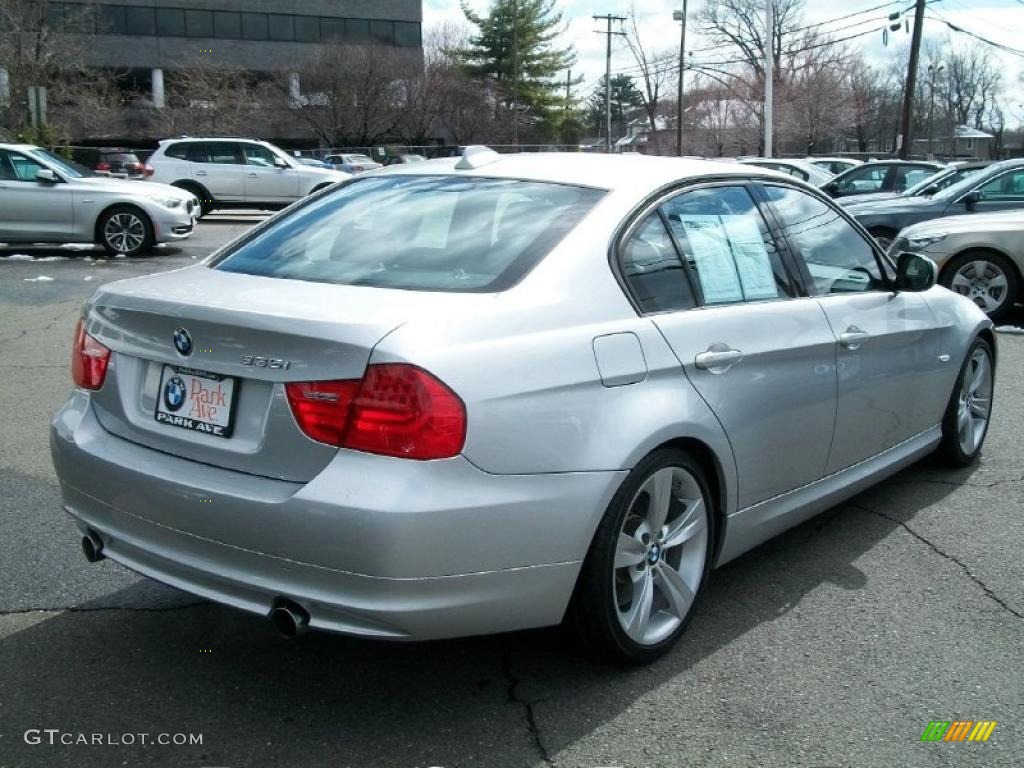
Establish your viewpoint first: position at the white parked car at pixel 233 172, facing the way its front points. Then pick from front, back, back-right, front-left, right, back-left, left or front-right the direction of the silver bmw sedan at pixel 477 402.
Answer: right

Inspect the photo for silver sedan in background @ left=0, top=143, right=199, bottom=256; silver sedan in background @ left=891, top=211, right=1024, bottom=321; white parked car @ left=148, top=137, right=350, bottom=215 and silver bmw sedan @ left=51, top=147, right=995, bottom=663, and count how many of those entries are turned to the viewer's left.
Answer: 1

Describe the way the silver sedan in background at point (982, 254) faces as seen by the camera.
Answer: facing to the left of the viewer

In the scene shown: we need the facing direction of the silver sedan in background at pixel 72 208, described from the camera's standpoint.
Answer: facing to the right of the viewer

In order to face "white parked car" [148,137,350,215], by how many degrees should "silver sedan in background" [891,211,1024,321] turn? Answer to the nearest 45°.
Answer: approximately 45° to its right

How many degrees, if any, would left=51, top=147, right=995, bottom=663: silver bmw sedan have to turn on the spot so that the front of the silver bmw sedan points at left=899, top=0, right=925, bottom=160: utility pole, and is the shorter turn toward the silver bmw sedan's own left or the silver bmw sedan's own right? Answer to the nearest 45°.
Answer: approximately 45° to the silver bmw sedan's own left

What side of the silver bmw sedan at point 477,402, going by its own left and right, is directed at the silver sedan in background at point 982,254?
front

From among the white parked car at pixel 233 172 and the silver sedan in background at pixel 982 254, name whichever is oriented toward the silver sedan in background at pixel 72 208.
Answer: the silver sedan in background at pixel 982 254

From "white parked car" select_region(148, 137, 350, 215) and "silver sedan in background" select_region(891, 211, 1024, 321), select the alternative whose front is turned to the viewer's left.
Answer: the silver sedan in background

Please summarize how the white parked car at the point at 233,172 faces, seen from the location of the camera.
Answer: facing to the right of the viewer

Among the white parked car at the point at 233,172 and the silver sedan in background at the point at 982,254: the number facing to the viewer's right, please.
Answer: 1

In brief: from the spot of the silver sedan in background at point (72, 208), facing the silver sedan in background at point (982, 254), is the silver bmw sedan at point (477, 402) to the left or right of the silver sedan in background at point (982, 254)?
right

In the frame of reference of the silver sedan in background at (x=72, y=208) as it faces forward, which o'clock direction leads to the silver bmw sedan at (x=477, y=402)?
The silver bmw sedan is roughly at 3 o'clock from the silver sedan in background.

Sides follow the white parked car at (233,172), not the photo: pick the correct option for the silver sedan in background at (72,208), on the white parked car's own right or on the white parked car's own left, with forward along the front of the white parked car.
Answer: on the white parked car's own right

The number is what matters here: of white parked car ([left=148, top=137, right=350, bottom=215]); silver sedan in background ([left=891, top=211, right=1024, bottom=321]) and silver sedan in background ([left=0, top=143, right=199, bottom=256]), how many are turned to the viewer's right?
2
